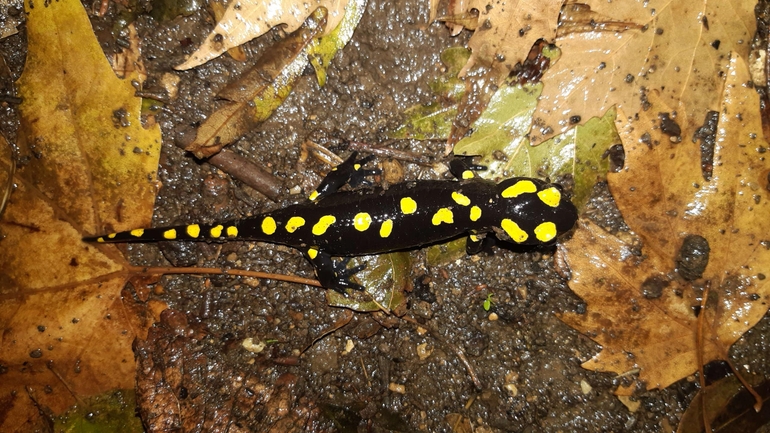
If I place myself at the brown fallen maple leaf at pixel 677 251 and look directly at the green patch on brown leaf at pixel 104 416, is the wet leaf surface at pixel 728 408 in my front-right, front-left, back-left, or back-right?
back-left

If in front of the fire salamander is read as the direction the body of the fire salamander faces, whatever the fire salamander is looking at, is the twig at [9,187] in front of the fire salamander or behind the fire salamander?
behind

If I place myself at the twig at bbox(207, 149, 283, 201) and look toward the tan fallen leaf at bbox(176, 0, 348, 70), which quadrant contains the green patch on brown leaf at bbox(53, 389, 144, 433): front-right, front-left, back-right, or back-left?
back-left

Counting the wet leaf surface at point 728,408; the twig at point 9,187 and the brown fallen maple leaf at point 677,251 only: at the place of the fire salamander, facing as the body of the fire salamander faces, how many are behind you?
1

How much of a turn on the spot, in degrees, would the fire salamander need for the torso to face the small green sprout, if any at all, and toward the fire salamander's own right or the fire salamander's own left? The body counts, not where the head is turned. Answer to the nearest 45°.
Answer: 0° — it already faces it

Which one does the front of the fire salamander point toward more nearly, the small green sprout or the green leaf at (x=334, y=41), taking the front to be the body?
the small green sprout

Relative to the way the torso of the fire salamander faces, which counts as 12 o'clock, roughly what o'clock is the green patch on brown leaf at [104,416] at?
The green patch on brown leaf is roughly at 5 o'clock from the fire salamander.

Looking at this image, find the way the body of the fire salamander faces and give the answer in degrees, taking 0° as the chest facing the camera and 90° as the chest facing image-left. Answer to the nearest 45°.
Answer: approximately 270°

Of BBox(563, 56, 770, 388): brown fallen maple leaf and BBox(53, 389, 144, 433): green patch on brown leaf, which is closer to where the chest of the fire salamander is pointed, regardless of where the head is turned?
the brown fallen maple leaf

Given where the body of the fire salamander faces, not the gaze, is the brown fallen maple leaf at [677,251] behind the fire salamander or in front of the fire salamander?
in front

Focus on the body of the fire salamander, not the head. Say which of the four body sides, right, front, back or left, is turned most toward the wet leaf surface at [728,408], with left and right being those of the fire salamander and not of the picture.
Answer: front

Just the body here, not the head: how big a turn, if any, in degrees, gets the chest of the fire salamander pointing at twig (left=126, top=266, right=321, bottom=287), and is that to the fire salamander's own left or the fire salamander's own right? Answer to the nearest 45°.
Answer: approximately 180°
